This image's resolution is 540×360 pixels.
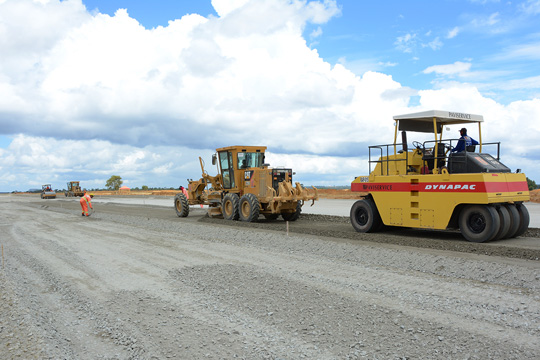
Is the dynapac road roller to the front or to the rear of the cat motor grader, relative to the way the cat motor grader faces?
to the rear

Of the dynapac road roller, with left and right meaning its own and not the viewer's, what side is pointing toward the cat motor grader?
front

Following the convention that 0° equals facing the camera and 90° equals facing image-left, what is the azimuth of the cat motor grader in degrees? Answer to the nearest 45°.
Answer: approximately 135°

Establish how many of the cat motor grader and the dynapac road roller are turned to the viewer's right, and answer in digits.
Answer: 0

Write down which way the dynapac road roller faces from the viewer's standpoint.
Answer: facing away from the viewer and to the left of the viewer
